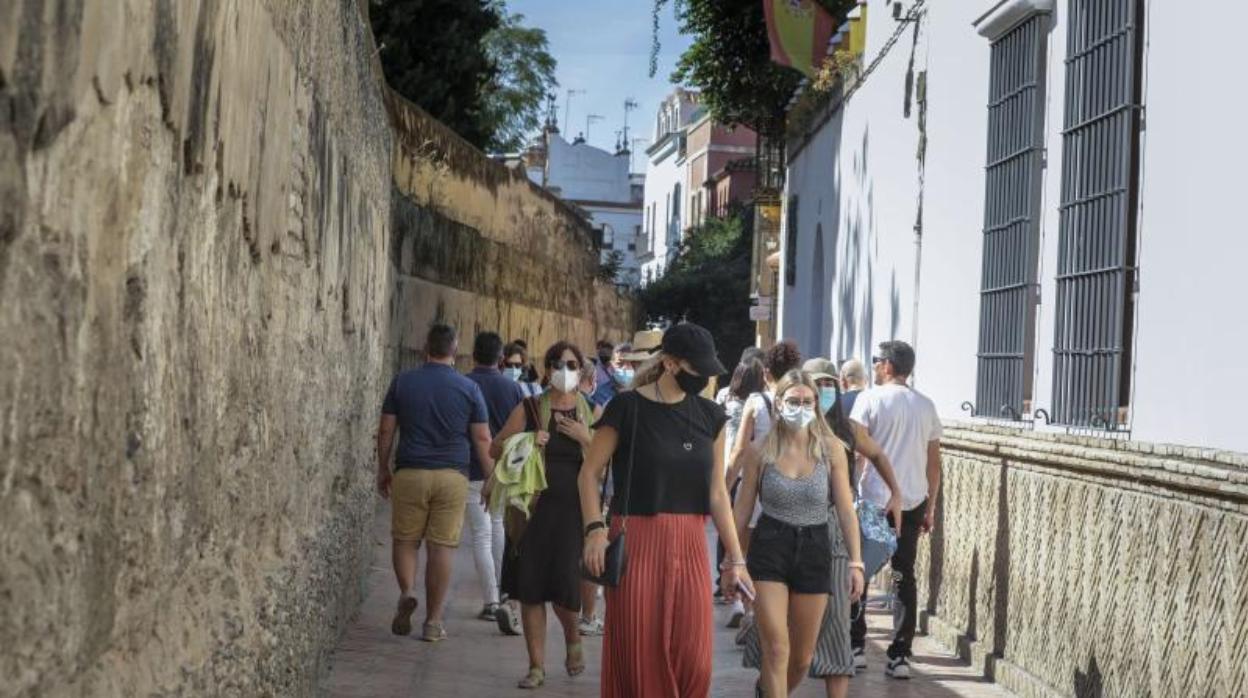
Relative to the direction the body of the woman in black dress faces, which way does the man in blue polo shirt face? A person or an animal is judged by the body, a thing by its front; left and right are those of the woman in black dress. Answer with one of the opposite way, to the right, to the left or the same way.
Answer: the opposite way

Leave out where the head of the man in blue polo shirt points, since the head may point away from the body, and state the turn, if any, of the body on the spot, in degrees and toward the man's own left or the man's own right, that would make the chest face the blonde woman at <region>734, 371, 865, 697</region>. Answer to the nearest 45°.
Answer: approximately 135° to the man's own right

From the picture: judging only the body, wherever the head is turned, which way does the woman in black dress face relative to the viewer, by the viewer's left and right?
facing the viewer

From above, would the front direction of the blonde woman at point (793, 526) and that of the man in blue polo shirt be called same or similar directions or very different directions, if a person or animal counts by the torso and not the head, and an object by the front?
very different directions

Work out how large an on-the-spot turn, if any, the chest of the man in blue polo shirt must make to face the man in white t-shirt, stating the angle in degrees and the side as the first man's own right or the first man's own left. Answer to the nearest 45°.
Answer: approximately 90° to the first man's own right

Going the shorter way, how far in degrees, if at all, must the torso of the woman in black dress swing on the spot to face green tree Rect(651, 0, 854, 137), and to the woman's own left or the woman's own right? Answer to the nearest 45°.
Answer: approximately 180°

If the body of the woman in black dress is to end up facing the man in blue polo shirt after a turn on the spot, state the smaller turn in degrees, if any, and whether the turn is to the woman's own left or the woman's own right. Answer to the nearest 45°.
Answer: approximately 135° to the woman's own right

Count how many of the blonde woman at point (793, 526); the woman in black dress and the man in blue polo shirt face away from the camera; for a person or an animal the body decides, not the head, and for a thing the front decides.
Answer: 1

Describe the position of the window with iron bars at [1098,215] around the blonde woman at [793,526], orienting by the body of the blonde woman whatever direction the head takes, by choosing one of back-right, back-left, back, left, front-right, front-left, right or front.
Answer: back-left

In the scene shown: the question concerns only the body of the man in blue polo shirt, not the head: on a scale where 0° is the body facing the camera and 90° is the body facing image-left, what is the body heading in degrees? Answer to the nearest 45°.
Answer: approximately 180°

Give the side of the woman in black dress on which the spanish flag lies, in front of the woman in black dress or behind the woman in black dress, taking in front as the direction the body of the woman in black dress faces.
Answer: behind

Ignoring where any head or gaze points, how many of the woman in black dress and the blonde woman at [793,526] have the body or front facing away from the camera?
0

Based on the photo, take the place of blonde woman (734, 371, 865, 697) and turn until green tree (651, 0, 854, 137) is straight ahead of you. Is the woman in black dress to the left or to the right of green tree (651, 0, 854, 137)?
left

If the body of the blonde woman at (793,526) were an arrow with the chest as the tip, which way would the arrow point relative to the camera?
toward the camera

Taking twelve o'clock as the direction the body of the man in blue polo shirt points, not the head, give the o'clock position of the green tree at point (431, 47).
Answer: The green tree is roughly at 12 o'clock from the man in blue polo shirt.

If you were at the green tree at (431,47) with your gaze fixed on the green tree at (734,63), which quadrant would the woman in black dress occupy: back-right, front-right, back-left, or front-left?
back-right
